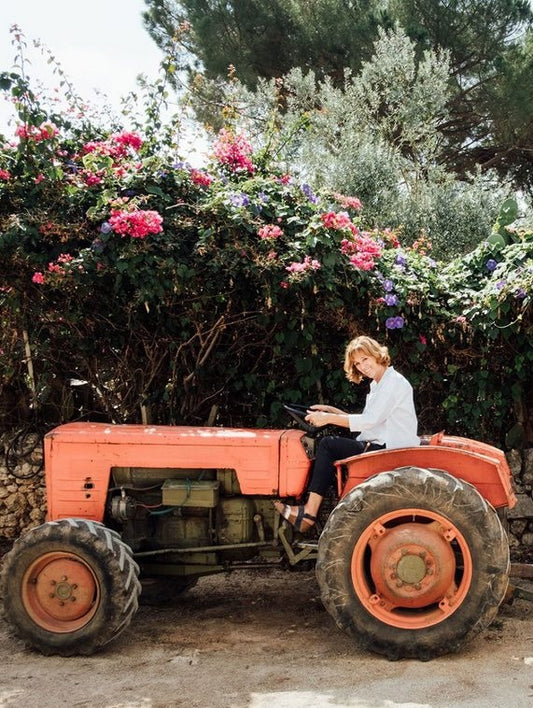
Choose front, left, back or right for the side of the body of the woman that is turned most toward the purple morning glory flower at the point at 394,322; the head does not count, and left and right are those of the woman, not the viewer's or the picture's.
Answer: right

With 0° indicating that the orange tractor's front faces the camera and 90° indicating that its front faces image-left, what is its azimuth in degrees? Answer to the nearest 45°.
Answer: approximately 90°

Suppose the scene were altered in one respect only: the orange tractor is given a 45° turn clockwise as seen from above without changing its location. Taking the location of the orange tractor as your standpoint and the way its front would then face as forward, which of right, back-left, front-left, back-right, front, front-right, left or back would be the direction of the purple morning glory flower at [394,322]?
right

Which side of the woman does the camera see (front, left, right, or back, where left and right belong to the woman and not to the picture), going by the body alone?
left

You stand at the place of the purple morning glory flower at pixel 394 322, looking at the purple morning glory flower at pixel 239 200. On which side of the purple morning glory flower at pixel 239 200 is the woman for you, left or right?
left
